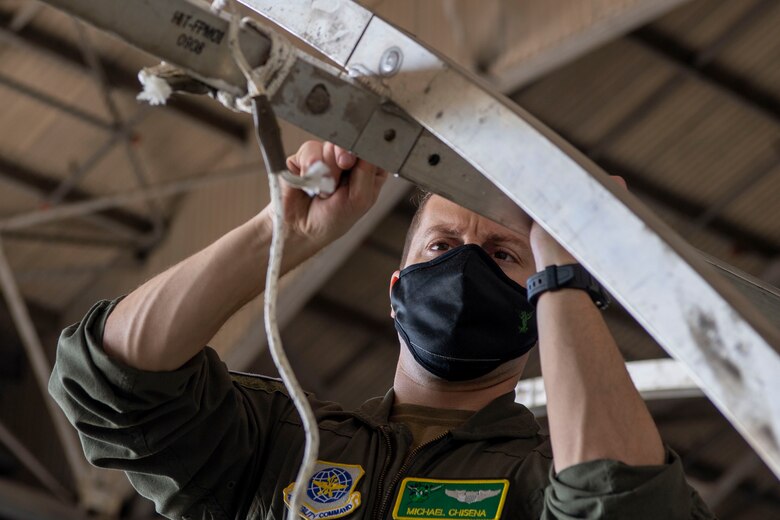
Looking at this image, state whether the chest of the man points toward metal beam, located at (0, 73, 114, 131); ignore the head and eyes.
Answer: no

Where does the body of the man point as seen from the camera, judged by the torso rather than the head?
toward the camera
